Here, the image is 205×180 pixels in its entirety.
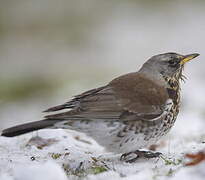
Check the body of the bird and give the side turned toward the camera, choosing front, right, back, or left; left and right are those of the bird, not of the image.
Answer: right
